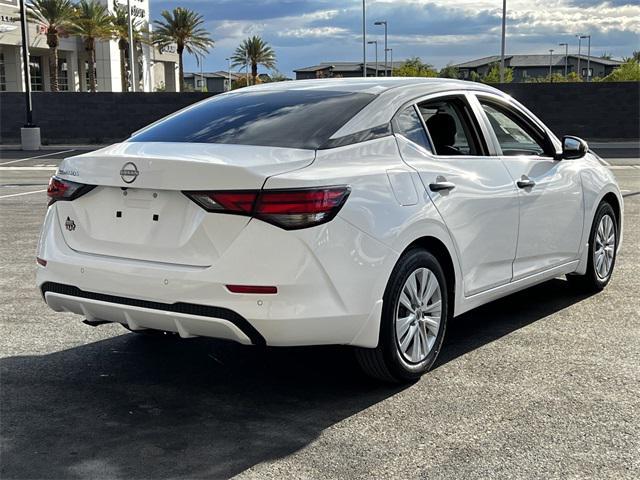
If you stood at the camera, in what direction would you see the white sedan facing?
facing away from the viewer and to the right of the viewer

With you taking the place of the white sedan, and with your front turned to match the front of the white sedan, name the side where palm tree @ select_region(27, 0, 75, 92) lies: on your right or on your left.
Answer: on your left
